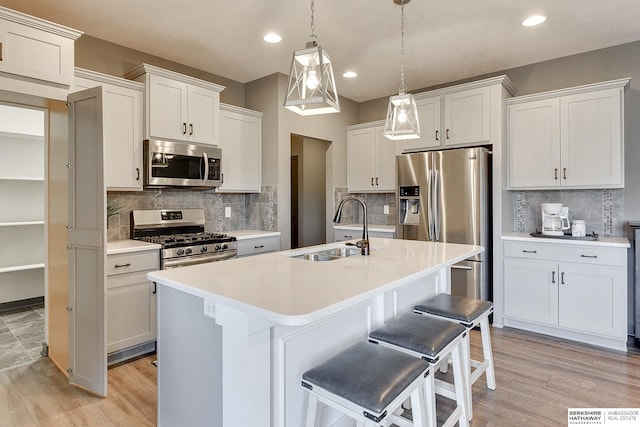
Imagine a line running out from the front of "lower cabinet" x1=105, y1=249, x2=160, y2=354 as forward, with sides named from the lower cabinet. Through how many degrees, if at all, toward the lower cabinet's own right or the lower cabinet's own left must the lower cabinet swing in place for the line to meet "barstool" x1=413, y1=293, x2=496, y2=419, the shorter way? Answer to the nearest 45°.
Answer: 0° — it already faces it

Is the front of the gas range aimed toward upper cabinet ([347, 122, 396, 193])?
no

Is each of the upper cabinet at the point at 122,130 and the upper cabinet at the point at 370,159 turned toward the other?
no

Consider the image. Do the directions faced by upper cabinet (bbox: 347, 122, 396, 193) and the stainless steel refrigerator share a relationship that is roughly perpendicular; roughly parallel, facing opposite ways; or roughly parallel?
roughly parallel

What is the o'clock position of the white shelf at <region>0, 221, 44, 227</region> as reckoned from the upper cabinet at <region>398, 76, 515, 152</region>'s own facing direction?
The white shelf is roughly at 1 o'clock from the upper cabinet.

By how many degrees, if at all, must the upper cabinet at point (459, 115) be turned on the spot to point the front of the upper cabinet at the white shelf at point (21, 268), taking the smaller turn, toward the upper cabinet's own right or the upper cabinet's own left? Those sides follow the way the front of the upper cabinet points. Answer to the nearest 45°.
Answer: approximately 45° to the upper cabinet's own right

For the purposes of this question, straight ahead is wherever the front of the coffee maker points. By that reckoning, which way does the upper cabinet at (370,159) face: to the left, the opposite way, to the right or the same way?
the same way

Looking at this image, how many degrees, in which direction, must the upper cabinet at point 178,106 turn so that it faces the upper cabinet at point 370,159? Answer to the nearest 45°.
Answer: approximately 45° to its left

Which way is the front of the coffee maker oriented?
toward the camera

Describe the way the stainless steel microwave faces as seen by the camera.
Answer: facing the viewer and to the right of the viewer

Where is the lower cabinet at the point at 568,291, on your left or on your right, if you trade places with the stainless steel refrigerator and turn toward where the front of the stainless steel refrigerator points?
on your left

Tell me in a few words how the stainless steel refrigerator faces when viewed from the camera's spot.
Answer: facing the viewer and to the left of the viewer

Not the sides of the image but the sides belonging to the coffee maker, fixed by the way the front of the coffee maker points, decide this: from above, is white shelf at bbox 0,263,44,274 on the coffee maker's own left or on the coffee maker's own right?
on the coffee maker's own right

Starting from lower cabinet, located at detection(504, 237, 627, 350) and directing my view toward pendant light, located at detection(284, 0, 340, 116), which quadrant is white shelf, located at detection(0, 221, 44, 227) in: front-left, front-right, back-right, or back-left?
front-right

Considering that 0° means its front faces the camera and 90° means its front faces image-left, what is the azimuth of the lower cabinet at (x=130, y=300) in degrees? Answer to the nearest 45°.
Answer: approximately 315°

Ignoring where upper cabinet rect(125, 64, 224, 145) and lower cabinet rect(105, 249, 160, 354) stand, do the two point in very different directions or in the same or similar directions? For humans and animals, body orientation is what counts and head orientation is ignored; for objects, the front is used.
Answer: same or similar directions

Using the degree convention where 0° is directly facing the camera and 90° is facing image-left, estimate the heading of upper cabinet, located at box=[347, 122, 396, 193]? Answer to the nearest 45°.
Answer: approximately 45°

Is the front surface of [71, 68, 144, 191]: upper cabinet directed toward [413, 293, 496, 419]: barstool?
yes
